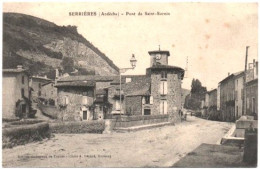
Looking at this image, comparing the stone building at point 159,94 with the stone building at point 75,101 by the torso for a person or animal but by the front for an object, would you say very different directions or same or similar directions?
same or similar directions

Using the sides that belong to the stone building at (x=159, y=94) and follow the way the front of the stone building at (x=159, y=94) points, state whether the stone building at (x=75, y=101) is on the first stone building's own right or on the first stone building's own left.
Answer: on the first stone building's own right

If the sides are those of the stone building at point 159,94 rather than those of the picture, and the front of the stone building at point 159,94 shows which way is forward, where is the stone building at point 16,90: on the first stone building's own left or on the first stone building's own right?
on the first stone building's own right

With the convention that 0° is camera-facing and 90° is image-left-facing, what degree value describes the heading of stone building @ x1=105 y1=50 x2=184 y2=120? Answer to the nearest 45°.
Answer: approximately 0°

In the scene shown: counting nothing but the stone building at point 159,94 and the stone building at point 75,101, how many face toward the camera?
2

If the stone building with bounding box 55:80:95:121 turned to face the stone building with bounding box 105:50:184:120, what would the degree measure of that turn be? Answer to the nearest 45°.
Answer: approximately 45° to its left

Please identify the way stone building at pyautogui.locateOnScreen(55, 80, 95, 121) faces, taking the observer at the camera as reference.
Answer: facing the viewer
